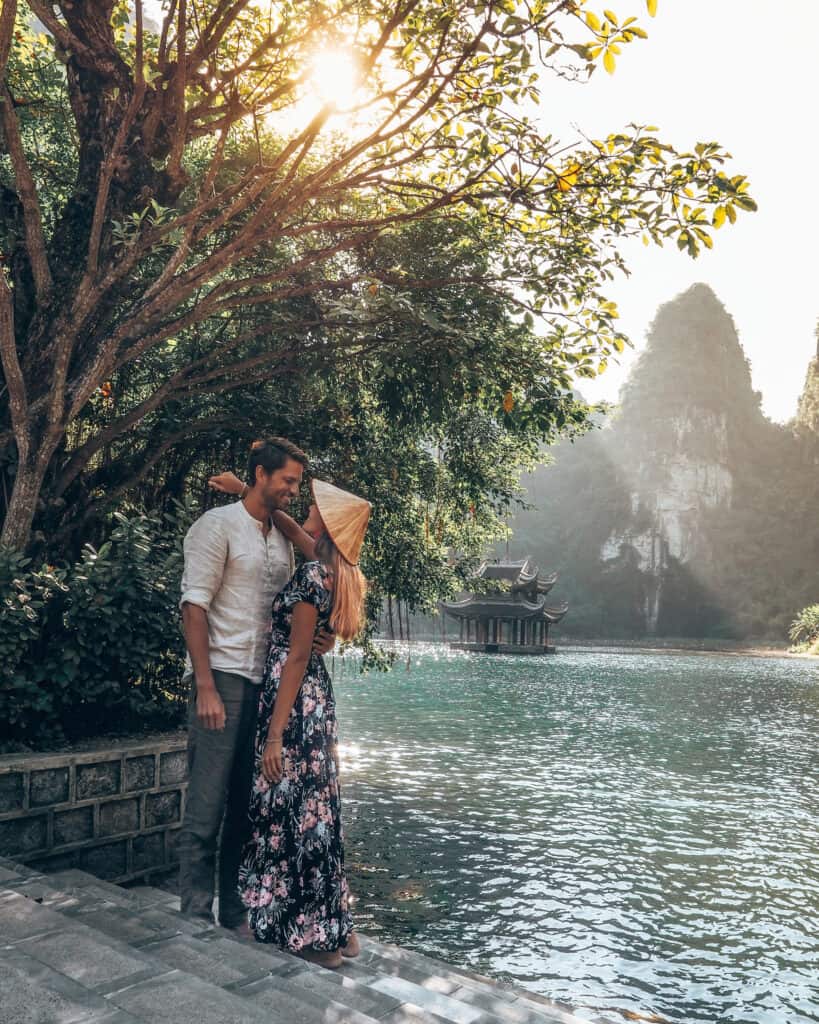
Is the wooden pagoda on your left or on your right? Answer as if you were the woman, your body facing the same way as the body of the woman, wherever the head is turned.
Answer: on your right

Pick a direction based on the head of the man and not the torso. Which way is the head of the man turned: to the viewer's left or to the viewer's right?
to the viewer's right

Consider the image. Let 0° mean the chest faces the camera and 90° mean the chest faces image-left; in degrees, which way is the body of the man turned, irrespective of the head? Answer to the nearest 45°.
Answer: approximately 315°

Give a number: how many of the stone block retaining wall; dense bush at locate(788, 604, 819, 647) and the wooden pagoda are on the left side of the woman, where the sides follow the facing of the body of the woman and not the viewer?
0

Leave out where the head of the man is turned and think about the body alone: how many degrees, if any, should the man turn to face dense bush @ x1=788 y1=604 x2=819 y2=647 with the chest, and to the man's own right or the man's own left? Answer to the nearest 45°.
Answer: approximately 90° to the man's own left

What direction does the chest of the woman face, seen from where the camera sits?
to the viewer's left

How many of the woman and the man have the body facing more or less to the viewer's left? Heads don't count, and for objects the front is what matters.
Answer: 1

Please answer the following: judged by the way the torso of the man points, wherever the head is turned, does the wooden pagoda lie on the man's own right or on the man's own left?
on the man's own left

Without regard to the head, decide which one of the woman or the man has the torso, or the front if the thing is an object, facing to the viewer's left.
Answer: the woman
